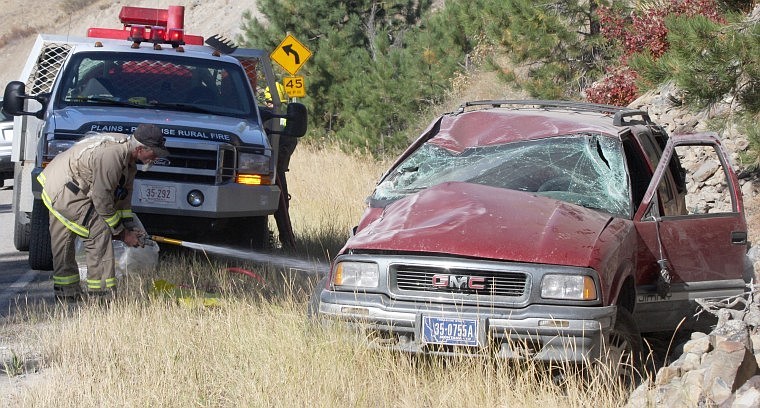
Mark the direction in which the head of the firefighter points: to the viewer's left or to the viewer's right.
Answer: to the viewer's right

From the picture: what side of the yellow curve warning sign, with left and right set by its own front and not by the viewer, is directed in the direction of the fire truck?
front

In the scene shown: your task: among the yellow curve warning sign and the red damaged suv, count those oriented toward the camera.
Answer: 2

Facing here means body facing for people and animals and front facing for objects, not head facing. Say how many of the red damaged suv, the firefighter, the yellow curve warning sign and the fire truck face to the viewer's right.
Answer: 1

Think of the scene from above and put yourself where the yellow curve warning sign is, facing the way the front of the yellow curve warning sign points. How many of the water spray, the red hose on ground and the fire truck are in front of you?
3

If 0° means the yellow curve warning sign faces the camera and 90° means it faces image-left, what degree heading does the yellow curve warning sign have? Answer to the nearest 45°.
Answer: approximately 0°

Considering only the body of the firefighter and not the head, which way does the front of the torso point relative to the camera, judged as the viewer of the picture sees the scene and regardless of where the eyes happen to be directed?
to the viewer's right

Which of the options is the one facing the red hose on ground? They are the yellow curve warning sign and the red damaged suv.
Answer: the yellow curve warning sign

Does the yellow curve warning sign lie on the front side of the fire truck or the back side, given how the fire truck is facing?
on the back side
